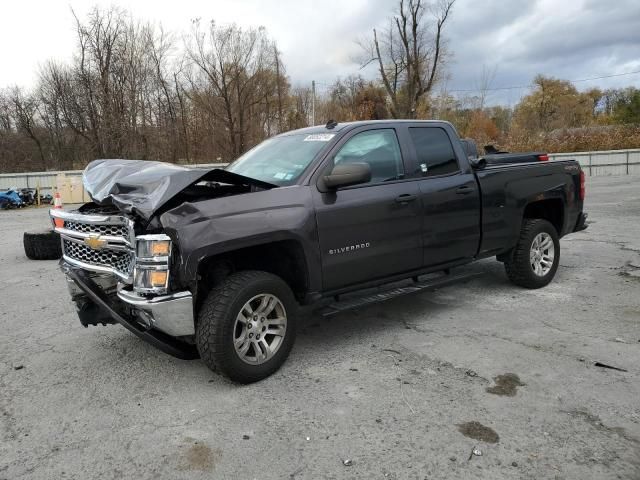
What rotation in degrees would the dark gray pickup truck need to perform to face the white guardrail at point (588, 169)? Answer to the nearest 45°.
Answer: approximately 180°

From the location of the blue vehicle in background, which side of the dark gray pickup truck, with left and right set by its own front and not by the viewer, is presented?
right

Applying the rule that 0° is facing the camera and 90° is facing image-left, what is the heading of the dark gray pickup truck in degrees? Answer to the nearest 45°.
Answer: approximately 45°

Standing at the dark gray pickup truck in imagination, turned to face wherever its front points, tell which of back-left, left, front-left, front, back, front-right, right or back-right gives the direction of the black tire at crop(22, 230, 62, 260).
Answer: right
